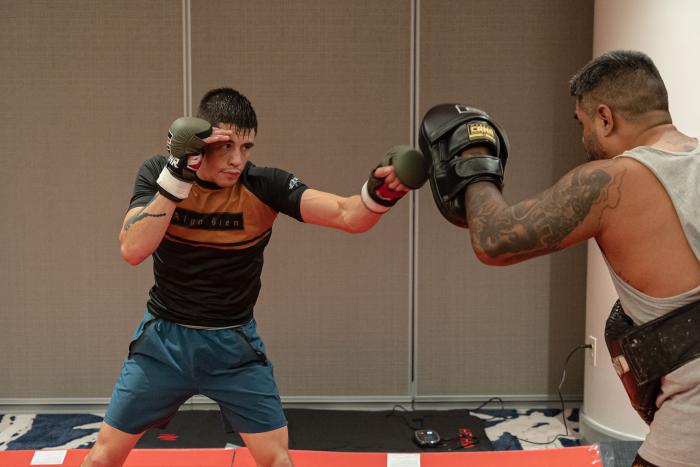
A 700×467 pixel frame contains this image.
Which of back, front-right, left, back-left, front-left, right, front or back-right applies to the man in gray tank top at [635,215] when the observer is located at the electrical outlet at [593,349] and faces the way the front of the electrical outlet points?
front-left

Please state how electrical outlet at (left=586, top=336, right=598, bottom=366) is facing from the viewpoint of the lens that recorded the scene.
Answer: facing the viewer and to the left of the viewer

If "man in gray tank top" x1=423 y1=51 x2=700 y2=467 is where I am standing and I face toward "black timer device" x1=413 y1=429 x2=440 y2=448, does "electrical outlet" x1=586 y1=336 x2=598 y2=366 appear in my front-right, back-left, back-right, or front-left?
front-right

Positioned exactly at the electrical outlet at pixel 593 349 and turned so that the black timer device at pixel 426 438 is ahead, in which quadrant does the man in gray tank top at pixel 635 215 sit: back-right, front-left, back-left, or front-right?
front-left

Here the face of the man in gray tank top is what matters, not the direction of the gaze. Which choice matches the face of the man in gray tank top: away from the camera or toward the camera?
away from the camera
